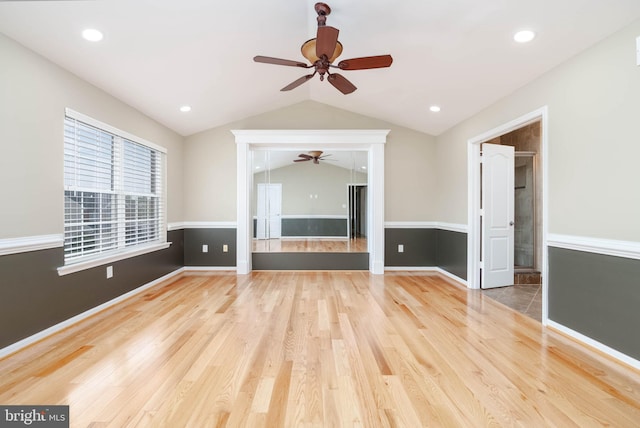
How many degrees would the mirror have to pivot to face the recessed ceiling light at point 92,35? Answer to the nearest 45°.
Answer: approximately 45° to its right

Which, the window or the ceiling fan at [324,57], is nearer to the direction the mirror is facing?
the ceiling fan

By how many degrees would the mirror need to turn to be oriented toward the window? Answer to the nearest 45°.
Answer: approximately 45° to its right

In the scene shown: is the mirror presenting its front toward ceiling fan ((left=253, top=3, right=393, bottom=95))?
yes

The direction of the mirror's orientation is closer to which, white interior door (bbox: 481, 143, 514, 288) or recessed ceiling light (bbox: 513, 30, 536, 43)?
the recessed ceiling light

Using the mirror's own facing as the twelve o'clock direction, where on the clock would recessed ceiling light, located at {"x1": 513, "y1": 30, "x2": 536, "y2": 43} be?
The recessed ceiling light is roughly at 11 o'clock from the mirror.

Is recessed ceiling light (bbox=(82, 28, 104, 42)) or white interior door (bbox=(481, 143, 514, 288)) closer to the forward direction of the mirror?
the recessed ceiling light

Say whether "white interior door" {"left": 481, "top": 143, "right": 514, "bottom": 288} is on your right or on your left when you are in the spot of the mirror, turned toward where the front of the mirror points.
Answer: on your left

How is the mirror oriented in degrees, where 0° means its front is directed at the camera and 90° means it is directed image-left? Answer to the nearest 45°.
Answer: approximately 0°
